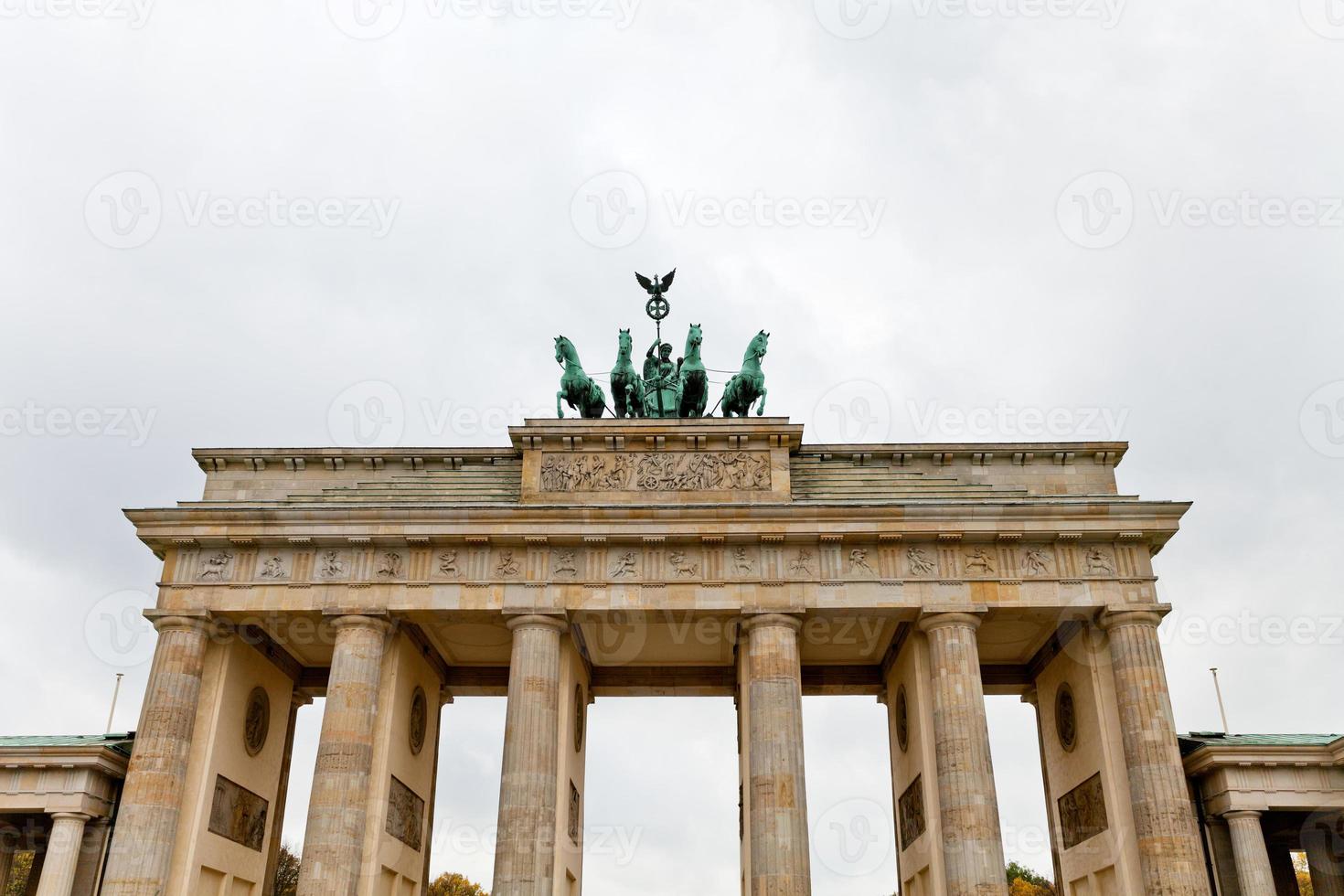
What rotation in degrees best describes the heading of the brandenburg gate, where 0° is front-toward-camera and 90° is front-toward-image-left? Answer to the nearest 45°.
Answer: approximately 0°
